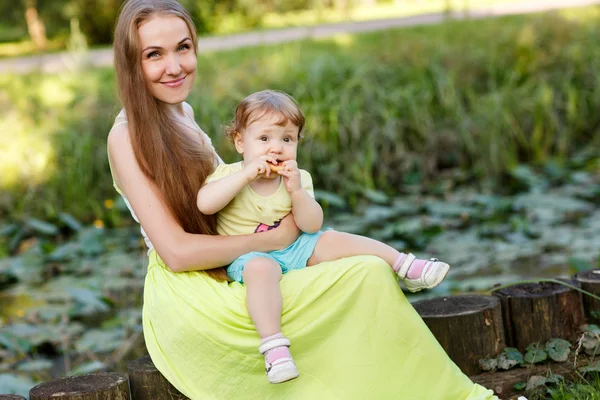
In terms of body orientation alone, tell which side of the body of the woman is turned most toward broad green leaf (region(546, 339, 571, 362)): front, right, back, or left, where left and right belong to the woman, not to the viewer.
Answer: front

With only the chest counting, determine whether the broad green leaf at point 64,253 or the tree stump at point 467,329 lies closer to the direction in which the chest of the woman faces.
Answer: the tree stump

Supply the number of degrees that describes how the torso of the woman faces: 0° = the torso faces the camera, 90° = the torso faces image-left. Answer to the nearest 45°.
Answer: approximately 270°

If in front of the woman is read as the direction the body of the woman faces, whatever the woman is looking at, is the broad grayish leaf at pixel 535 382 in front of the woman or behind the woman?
in front
